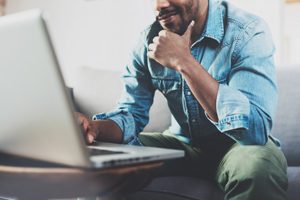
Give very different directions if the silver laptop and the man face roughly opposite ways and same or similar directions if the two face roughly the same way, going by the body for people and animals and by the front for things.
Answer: very different directions

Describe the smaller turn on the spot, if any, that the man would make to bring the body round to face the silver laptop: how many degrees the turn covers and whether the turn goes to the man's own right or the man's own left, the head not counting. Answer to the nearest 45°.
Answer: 0° — they already face it

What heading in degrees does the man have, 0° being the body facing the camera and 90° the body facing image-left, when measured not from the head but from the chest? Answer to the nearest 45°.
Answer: approximately 45°

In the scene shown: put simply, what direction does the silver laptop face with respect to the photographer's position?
facing away from the viewer and to the right of the viewer

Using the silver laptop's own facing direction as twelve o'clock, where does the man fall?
The man is roughly at 12 o'clock from the silver laptop.
